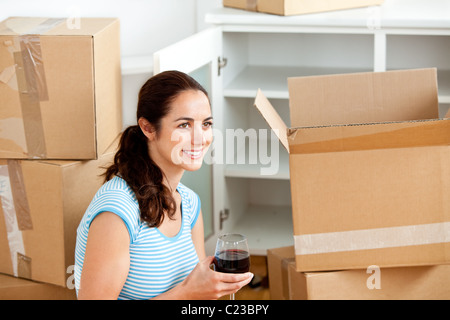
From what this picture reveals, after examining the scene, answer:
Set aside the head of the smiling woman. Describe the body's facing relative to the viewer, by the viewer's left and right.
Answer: facing the viewer and to the right of the viewer

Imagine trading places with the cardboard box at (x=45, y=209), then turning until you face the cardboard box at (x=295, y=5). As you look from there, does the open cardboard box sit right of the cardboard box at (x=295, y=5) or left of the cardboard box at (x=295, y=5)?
right

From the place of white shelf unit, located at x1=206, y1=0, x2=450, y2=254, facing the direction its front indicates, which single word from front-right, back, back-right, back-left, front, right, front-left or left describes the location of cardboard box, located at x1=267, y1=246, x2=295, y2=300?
front

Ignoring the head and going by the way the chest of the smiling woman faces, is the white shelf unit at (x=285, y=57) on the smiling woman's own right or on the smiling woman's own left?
on the smiling woman's own left

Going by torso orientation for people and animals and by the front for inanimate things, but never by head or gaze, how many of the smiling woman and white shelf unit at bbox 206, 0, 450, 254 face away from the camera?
0

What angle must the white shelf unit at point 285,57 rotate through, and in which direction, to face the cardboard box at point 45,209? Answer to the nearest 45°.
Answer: approximately 45° to its right

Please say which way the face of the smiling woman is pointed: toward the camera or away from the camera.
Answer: toward the camera

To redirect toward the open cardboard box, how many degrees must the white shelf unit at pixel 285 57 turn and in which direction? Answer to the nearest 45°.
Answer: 0° — it already faces it

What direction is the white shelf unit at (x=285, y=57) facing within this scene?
toward the camera

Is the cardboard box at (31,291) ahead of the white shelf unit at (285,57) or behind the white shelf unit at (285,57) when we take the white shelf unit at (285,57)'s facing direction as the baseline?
ahead

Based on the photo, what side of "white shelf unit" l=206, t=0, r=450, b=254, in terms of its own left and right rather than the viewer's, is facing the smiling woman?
front
